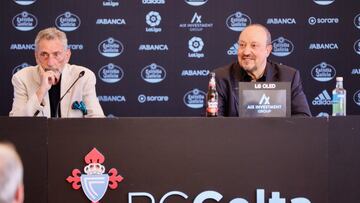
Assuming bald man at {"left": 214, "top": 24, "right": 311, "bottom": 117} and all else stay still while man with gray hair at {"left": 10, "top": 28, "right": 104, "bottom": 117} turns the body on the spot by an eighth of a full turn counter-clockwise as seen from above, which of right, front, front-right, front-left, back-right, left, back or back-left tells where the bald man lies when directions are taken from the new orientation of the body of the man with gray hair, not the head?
front-left

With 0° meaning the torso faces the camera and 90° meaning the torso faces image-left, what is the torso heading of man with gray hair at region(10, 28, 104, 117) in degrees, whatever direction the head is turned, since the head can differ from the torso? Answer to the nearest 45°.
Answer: approximately 0°
